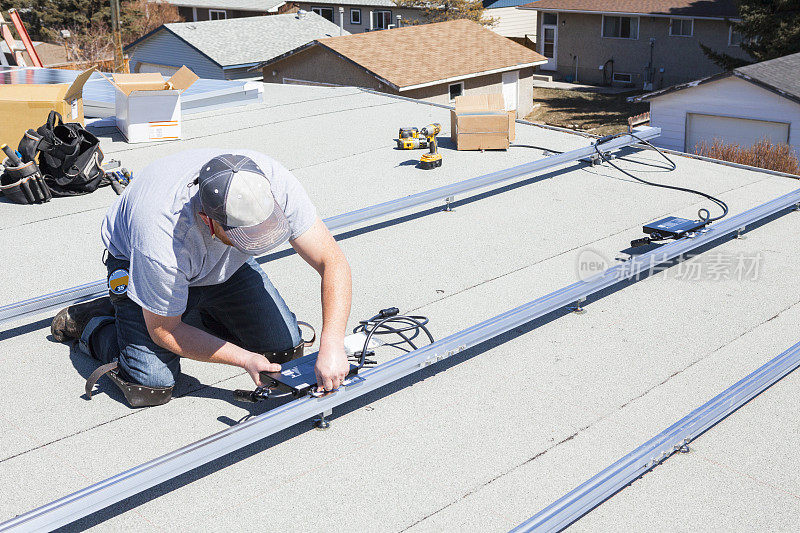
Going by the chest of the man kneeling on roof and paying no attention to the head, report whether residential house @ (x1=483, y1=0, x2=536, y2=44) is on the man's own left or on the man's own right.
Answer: on the man's own left

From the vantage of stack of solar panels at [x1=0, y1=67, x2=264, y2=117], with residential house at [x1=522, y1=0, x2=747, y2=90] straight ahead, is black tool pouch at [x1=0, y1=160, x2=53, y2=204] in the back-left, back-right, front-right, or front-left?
back-right

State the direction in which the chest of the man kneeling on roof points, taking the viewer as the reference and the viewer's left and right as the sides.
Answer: facing the viewer and to the right of the viewer

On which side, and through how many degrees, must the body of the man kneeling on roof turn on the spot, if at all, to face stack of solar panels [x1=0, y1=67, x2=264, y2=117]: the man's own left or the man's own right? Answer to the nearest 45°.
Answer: approximately 135° to the man's own left

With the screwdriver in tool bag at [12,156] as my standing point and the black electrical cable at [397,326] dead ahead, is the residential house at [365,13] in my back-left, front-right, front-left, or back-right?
back-left

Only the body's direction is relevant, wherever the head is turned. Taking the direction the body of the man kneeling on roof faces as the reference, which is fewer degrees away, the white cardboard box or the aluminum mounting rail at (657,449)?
the aluminum mounting rail

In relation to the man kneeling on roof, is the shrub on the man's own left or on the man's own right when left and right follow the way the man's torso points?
on the man's own left

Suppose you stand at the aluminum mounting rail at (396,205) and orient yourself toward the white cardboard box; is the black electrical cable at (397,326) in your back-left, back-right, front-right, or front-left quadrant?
back-left

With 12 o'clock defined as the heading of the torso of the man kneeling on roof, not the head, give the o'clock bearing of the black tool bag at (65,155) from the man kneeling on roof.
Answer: The black tool bag is roughly at 7 o'clock from the man kneeling on roof.

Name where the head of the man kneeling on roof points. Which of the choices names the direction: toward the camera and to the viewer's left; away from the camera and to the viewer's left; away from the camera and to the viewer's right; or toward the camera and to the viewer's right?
toward the camera and to the viewer's right

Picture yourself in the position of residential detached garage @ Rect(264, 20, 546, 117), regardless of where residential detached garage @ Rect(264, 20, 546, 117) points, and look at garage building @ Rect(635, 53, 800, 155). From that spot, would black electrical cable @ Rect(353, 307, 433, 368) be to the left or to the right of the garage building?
right

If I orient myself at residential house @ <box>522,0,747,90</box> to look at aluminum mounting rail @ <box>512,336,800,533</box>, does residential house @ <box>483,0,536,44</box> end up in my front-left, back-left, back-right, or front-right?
back-right
